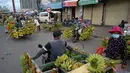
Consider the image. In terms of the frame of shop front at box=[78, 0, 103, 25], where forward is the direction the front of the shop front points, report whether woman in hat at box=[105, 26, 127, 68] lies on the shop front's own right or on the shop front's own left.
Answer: on the shop front's own left

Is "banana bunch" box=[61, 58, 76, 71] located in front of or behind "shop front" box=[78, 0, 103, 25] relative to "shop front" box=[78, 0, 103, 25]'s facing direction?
in front

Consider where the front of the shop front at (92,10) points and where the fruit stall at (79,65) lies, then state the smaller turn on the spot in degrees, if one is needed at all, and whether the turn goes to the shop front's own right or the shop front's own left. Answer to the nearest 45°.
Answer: approximately 45° to the shop front's own left

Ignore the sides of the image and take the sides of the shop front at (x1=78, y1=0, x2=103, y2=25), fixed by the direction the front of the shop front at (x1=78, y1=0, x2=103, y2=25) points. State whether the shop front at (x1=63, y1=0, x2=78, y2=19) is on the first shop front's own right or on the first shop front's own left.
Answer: on the first shop front's own right

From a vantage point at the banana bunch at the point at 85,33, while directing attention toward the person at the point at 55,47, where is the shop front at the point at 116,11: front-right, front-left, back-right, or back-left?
back-left

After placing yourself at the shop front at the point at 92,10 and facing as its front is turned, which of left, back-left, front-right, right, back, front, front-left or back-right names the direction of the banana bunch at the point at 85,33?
front-left

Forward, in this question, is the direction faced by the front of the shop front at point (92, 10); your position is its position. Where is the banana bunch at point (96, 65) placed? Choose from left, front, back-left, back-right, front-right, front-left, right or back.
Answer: front-left

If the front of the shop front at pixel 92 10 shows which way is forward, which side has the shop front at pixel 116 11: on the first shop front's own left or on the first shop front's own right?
on the first shop front's own left
